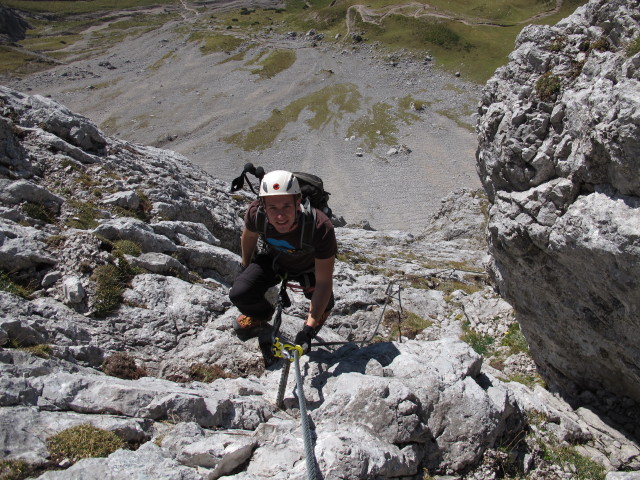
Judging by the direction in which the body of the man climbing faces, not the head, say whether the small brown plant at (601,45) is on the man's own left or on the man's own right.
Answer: on the man's own left

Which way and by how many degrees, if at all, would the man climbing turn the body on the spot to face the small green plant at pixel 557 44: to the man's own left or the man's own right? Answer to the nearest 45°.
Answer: approximately 135° to the man's own left

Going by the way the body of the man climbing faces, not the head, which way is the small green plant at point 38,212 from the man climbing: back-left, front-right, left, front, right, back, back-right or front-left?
back-right

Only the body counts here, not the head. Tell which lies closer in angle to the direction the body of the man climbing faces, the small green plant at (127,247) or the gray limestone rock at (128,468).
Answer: the gray limestone rock

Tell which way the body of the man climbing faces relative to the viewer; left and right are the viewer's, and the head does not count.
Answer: facing the viewer

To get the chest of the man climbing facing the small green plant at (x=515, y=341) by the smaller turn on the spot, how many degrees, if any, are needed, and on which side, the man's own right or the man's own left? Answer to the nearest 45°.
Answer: approximately 135° to the man's own left

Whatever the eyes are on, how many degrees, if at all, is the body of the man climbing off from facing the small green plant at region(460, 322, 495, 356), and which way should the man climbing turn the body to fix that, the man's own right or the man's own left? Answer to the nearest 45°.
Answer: approximately 135° to the man's own left

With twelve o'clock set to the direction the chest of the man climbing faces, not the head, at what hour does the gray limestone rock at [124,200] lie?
The gray limestone rock is roughly at 5 o'clock from the man climbing.
